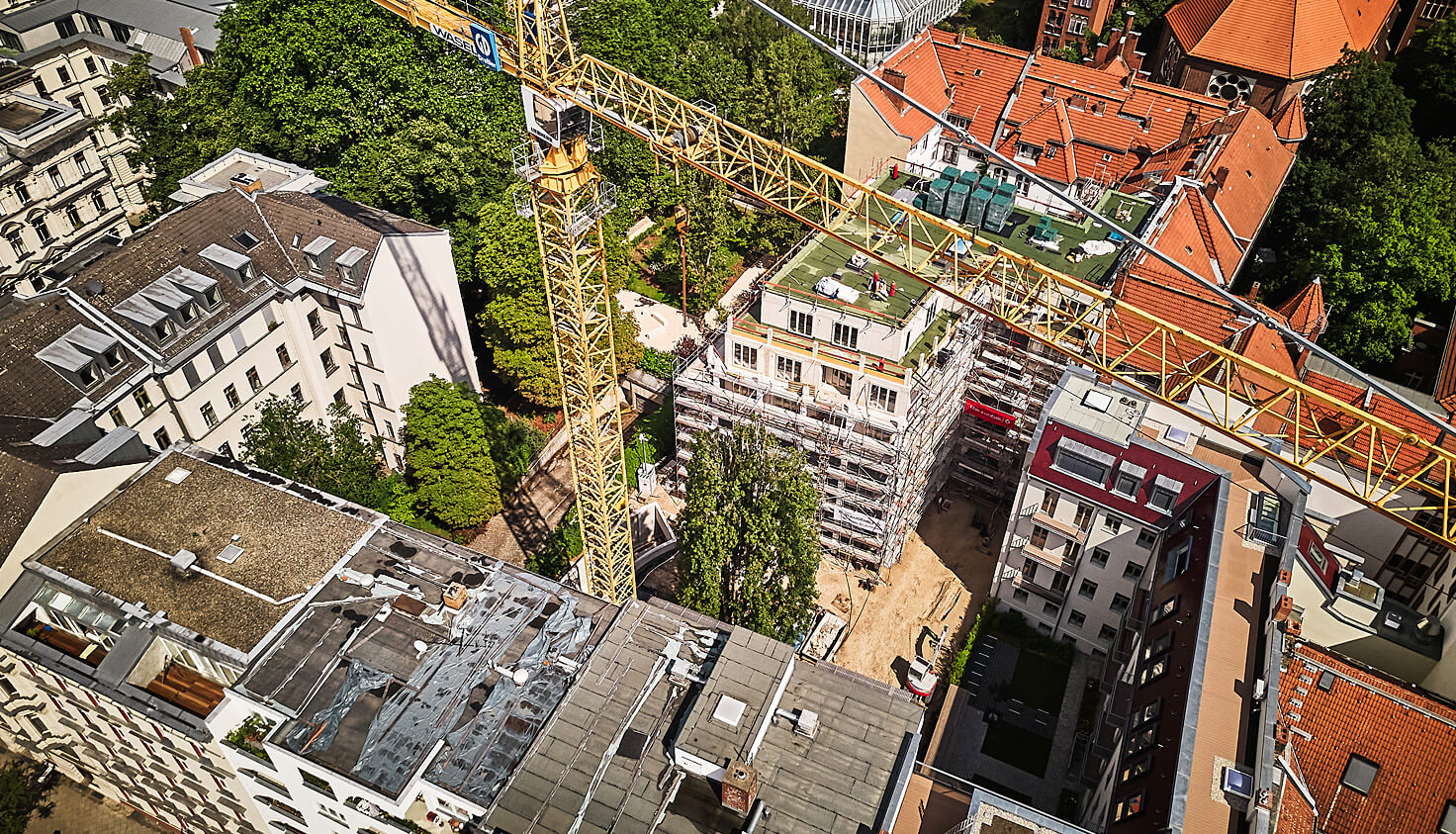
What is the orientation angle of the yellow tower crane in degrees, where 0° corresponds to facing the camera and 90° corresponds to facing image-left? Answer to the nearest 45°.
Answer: approximately 315°
